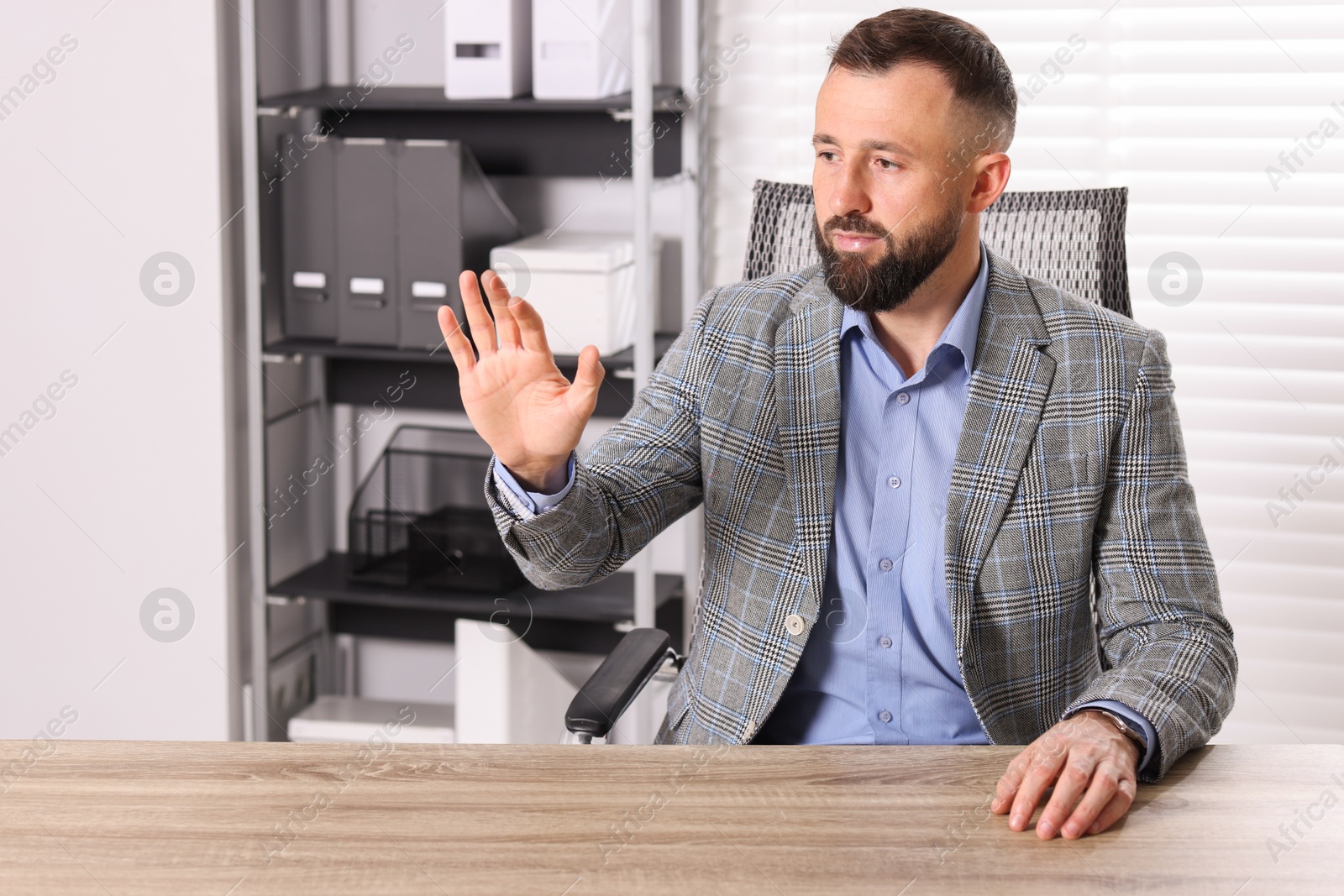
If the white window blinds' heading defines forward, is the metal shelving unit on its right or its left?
on its right

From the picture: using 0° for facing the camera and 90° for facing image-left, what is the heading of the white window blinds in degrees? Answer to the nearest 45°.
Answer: approximately 0°

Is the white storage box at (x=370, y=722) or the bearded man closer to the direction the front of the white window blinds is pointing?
the bearded man

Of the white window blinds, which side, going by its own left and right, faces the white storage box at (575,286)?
right

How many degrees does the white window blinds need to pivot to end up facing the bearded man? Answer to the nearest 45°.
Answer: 0° — it already faces them

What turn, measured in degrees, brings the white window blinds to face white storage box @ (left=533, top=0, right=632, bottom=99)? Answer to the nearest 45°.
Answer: approximately 90° to its right
